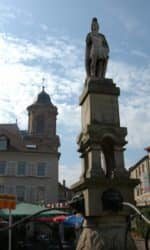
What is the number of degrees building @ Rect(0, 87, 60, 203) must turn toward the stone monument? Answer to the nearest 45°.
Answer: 0° — it already faces it

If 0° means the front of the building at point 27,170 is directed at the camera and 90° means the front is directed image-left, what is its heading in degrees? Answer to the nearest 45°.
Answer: approximately 0°

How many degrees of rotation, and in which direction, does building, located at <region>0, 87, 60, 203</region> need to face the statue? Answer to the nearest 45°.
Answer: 0° — it already faces it

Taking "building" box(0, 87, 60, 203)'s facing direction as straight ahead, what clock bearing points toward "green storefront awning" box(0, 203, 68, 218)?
The green storefront awning is roughly at 12 o'clock from the building.
